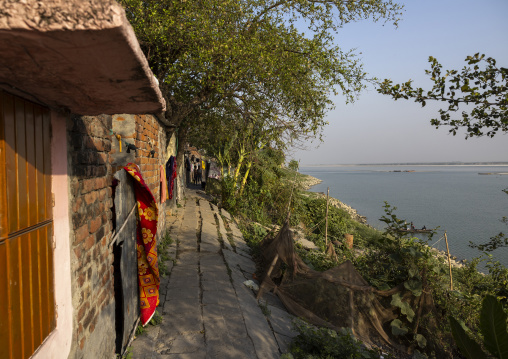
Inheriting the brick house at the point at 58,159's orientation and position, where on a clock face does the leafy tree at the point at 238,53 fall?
The leafy tree is roughly at 10 o'clock from the brick house.

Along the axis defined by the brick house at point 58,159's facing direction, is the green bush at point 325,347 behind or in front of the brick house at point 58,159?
in front

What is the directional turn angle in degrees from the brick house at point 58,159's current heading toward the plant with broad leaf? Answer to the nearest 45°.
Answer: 0° — it already faces it

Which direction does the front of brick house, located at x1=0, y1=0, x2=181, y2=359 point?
to the viewer's right

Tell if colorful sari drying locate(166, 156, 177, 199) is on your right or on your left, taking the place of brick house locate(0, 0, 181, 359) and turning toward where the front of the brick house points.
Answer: on your left
